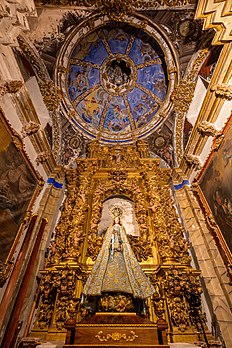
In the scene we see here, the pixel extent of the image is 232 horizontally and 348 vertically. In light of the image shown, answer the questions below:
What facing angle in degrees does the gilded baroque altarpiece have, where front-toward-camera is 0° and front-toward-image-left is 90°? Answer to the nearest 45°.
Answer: approximately 0°

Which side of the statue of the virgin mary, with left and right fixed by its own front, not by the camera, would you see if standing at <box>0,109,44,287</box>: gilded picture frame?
right

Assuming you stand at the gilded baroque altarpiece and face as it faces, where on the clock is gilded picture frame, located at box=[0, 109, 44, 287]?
The gilded picture frame is roughly at 2 o'clock from the gilded baroque altarpiece.
